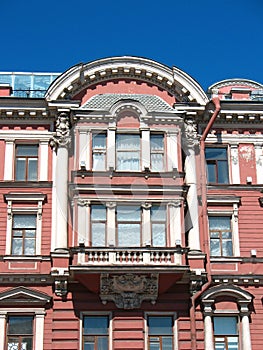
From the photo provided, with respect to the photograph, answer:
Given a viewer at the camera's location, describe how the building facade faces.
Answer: facing the viewer
